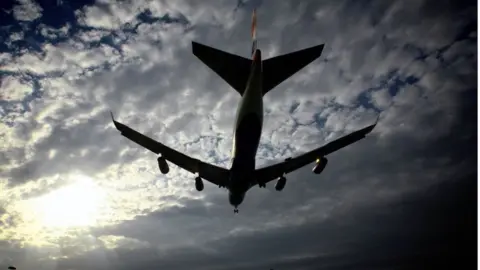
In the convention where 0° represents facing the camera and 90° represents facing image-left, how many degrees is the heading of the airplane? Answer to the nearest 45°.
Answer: approximately 180°
